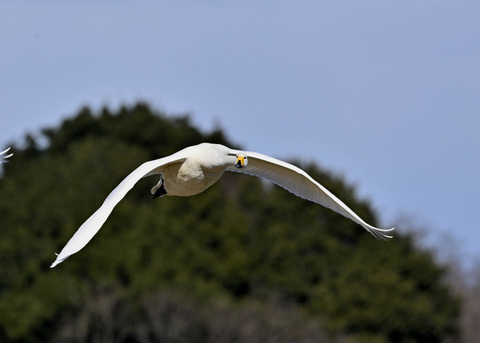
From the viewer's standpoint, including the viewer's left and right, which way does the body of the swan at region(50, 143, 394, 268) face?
facing the viewer and to the right of the viewer
